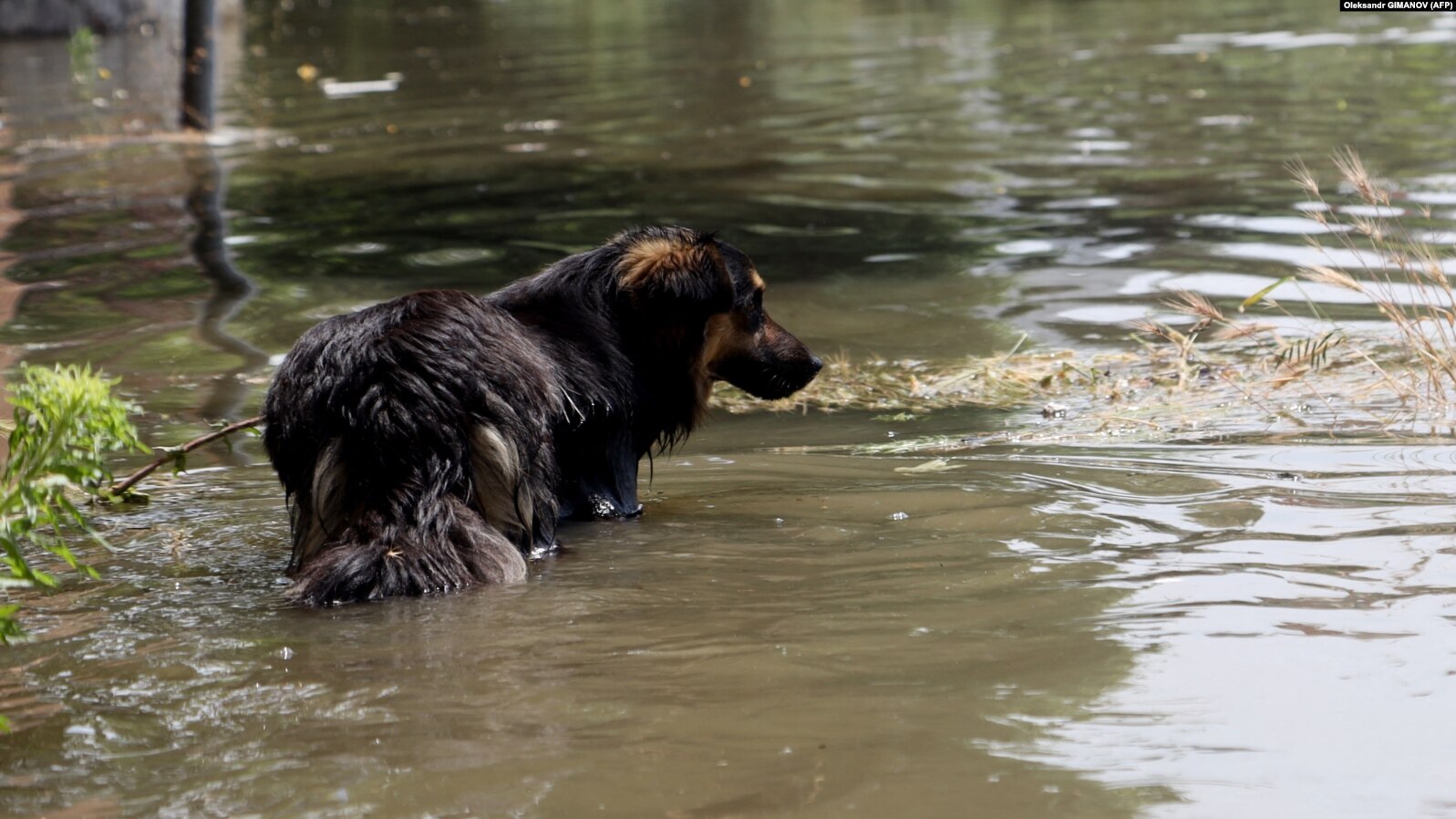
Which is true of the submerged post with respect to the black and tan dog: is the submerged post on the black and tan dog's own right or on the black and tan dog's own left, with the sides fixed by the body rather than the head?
on the black and tan dog's own left

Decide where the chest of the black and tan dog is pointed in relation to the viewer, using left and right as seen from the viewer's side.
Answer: facing away from the viewer and to the right of the viewer

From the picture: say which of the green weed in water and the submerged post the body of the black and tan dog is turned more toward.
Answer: the submerged post

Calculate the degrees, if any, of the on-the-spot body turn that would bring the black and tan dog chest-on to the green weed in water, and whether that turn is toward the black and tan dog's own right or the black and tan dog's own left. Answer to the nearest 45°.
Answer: approximately 180°

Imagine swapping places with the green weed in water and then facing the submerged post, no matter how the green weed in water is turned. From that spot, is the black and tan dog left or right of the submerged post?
right
